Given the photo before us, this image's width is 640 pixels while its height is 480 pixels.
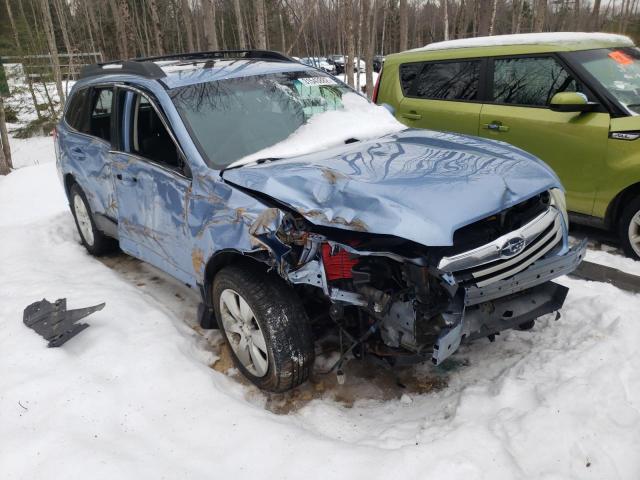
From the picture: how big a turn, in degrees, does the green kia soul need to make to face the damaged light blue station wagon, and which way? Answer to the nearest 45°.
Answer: approximately 90° to its right

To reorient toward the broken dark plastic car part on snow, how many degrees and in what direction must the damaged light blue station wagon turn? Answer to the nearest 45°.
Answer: approximately 135° to its right

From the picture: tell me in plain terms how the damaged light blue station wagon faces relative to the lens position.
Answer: facing the viewer and to the right of the viewer

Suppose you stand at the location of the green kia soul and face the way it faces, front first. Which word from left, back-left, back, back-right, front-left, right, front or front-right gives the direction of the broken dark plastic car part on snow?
right

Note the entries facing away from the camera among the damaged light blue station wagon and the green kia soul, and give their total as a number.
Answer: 0

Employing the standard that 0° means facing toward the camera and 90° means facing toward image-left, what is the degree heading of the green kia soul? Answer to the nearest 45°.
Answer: approximately 315°

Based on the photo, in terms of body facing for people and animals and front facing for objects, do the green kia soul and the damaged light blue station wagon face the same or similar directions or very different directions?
same or similar directions

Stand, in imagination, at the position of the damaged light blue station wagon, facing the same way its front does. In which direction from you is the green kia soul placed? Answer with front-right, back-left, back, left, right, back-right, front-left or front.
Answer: left

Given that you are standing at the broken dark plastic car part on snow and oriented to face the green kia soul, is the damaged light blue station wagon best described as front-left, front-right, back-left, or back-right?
front-right
